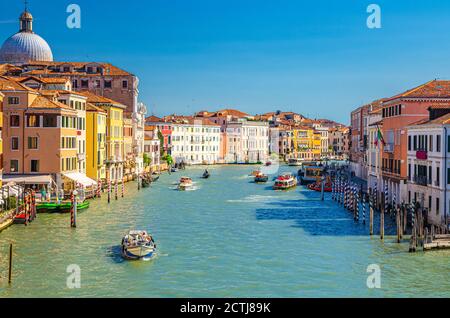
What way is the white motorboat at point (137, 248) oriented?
toward the camera

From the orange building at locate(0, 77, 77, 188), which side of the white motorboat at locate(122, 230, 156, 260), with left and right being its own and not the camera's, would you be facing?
back

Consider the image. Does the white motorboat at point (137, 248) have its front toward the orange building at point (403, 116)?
no

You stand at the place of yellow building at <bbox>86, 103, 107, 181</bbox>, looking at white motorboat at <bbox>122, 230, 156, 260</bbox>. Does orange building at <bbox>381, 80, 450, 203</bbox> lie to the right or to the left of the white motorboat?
left
